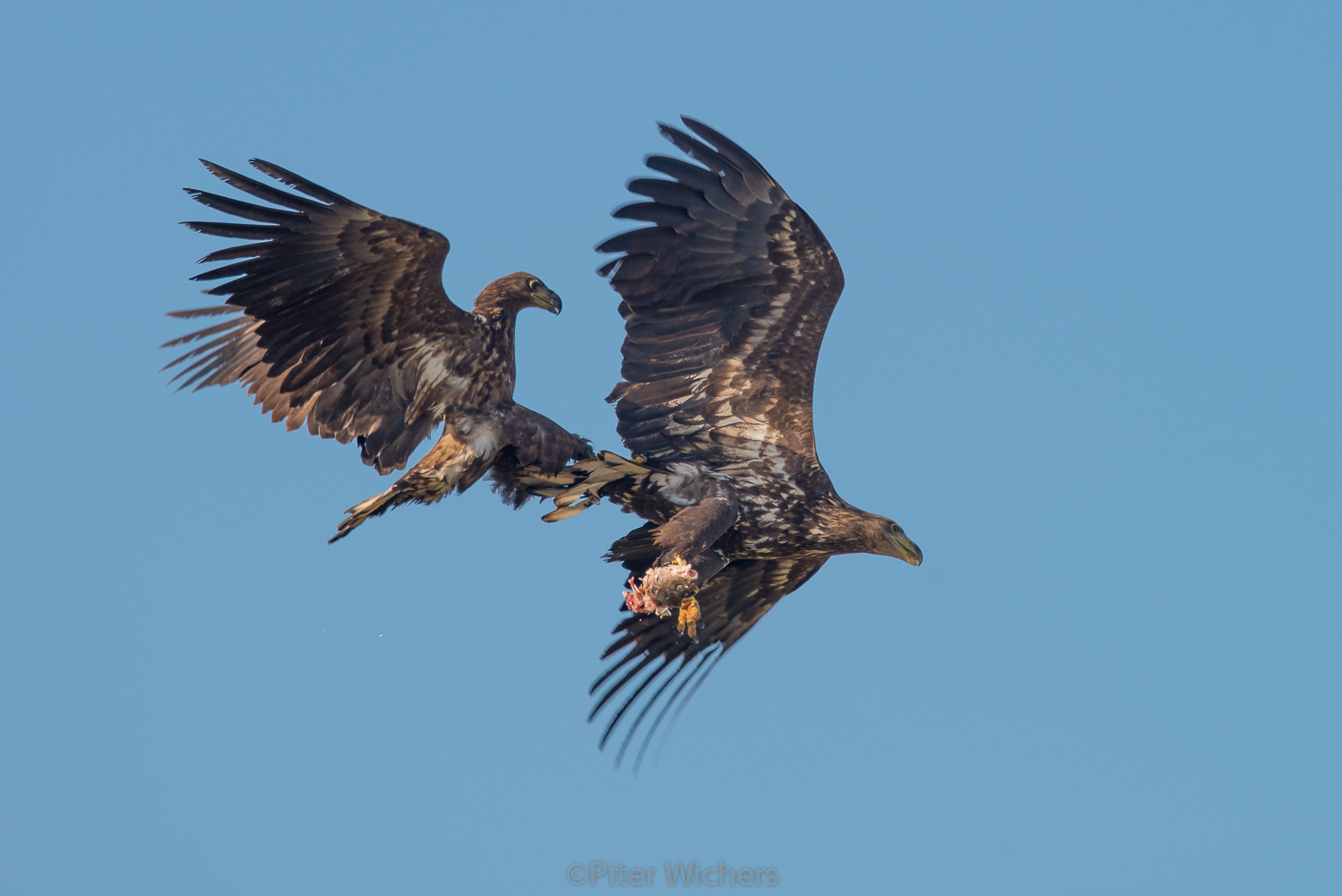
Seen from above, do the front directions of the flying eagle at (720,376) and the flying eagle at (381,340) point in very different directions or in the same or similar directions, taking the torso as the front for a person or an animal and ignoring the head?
same or similar directions

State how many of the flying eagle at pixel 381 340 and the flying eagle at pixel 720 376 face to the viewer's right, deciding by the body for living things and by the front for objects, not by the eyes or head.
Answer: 2

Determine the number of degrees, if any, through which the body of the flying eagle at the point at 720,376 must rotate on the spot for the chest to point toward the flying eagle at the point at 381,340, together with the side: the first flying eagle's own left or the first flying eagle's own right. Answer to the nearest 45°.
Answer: approximately 180°

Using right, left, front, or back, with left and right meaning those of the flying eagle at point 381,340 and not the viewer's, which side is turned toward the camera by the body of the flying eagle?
right

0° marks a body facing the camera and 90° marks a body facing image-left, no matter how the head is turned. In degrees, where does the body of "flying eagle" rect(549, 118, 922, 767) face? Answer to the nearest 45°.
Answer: approximately 270°

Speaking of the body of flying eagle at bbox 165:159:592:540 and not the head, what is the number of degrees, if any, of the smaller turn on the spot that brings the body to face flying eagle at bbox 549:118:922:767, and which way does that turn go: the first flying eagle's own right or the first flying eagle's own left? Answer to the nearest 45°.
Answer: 0° — it already faces it
